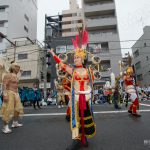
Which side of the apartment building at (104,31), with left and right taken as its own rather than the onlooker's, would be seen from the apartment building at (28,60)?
right

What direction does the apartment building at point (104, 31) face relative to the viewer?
toward the camera

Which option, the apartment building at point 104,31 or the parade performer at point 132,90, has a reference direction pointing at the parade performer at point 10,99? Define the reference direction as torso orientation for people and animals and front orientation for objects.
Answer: the apartment building

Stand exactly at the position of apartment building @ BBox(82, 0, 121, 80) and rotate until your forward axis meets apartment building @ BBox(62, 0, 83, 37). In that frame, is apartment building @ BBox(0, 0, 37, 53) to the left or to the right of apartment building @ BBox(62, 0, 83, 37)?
left

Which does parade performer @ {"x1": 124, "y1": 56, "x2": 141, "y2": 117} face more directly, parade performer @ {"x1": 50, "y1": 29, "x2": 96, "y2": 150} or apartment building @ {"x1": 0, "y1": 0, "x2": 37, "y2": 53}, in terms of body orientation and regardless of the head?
the parade performer

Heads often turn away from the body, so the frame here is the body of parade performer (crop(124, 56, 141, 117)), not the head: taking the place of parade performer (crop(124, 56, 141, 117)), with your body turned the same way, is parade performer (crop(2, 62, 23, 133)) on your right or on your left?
on your right

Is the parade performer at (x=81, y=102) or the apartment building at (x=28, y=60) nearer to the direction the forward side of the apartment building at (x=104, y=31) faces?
the parade performer

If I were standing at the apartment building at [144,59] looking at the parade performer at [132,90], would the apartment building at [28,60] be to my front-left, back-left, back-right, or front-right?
front-right

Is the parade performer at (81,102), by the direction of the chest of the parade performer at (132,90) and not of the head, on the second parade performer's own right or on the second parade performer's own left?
on the second parade performer's own right

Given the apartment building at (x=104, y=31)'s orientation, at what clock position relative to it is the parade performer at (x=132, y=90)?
The parade performer is roughly at 12 o'clock from the apartment building.

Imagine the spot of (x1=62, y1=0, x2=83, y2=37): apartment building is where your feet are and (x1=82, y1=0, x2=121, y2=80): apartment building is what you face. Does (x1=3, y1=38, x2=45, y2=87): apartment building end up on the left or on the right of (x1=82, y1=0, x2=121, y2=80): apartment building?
right

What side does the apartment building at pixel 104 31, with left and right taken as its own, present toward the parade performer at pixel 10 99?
front

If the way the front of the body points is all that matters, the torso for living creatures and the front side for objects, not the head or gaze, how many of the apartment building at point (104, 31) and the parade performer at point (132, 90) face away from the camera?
0
